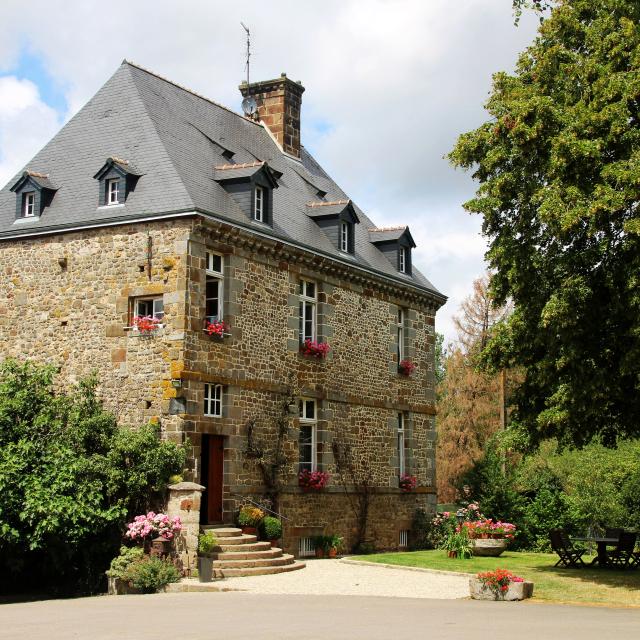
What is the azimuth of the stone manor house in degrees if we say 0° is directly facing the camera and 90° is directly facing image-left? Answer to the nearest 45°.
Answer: approximately 315°

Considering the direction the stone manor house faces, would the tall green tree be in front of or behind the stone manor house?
in front

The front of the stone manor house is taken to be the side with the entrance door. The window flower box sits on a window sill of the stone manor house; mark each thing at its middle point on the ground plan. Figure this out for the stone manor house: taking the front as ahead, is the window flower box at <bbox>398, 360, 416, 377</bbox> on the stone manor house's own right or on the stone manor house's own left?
on the stone manor house's own left

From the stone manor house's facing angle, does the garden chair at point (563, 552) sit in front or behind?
in front

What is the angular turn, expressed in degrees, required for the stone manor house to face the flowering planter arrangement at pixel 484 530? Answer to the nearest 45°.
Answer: approximately 45° to its left

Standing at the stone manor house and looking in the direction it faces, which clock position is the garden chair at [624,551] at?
The garden chair is roughly at 11 o'clock from the stone manor house.

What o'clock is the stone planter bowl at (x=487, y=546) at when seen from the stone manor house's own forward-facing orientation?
The stone planter bowl is roughly at 10 o'clock from the stone manor house.
